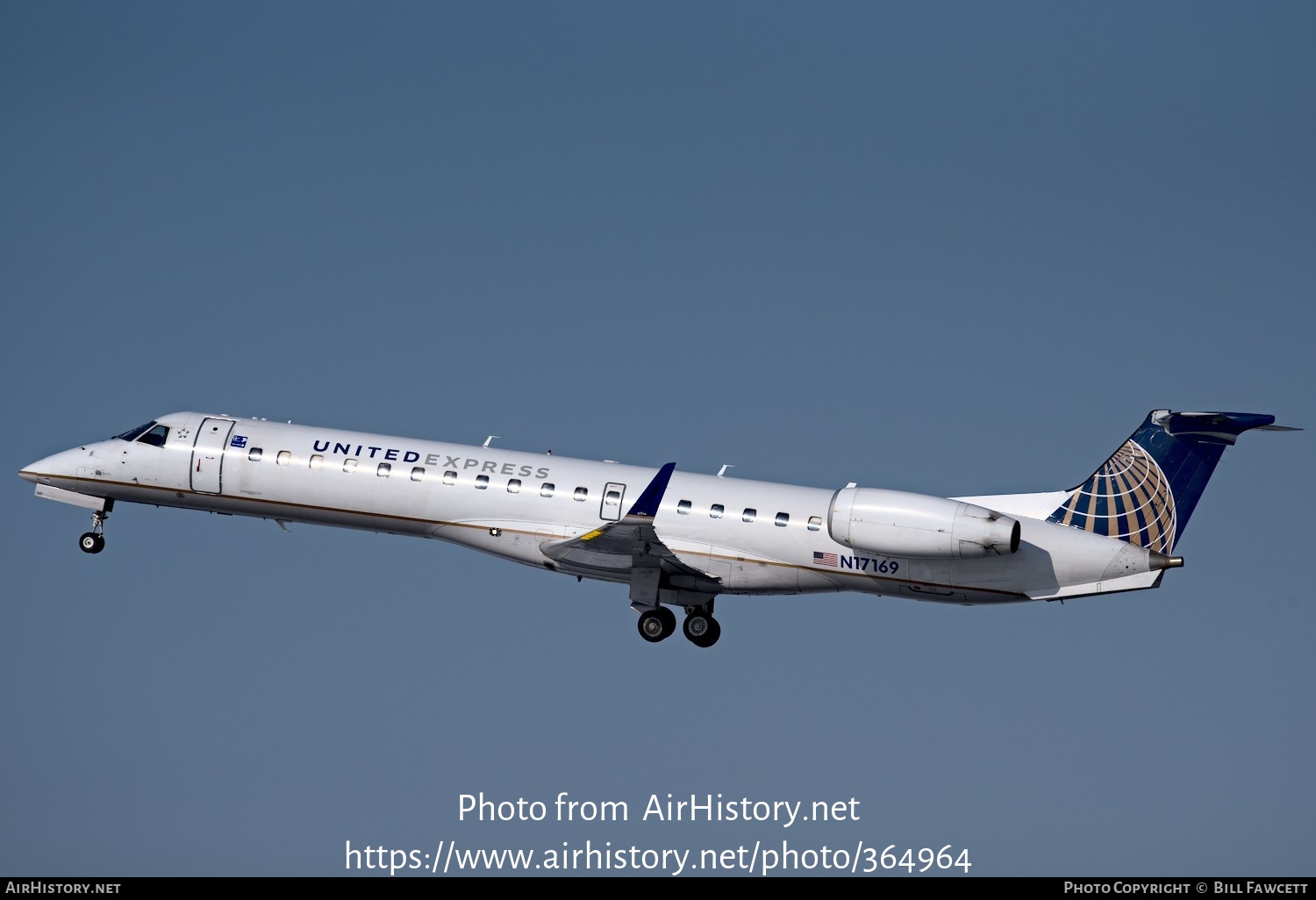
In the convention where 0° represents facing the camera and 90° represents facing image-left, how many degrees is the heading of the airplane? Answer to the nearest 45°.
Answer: approximately 90°
